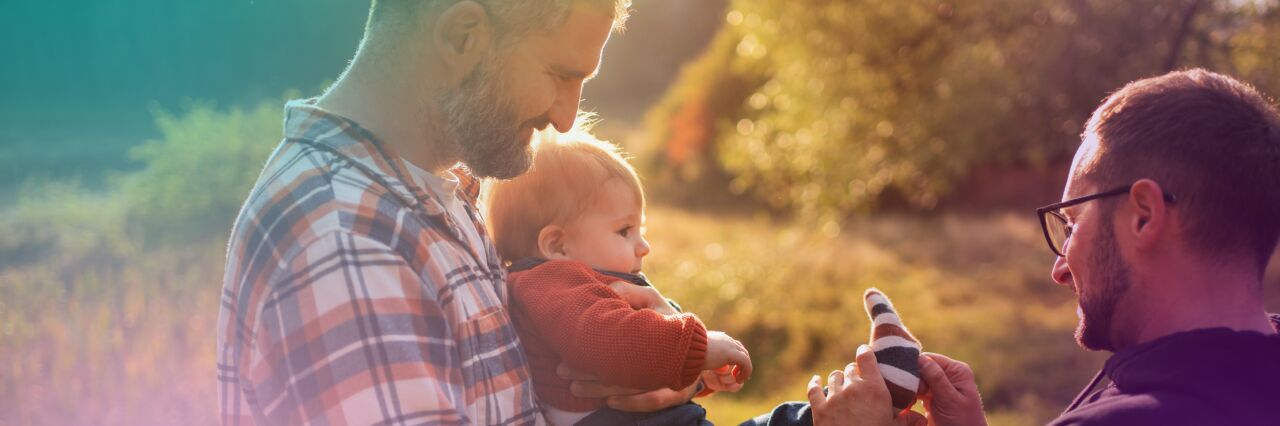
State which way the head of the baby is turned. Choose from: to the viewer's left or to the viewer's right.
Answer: to the viewer's right

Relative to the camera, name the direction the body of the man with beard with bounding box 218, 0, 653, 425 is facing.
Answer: to the viewer's right

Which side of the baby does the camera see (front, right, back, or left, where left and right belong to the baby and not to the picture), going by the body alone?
right

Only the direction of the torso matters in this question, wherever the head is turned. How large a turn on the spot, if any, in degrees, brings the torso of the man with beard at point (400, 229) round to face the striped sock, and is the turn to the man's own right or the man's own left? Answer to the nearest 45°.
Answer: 0° — they already face it

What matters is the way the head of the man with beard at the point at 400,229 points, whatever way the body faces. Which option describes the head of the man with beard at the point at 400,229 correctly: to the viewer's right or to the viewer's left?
to the viewer's right
